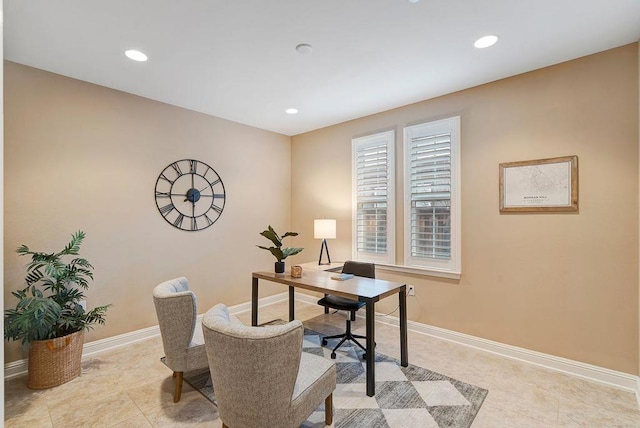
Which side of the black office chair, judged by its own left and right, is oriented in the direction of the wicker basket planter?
front

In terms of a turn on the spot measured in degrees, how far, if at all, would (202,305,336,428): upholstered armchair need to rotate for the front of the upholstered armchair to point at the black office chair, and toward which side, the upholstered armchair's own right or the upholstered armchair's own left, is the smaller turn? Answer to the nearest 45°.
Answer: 0° — it already faces it

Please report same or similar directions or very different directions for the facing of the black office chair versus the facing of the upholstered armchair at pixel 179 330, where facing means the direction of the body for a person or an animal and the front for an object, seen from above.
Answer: very different directions

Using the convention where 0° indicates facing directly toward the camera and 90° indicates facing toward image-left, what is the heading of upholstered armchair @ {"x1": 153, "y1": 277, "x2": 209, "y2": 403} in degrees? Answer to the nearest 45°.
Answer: approximately 225°

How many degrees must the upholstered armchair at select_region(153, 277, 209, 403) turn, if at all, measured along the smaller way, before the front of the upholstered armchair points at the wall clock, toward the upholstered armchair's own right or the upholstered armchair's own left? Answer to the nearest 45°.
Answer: approximately 45° to the upholstered armchair's own left

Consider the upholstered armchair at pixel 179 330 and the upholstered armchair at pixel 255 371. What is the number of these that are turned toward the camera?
0

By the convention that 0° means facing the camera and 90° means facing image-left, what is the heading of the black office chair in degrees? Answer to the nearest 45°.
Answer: approximately 45°

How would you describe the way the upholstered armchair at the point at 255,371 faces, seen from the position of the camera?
facing away from the viewer and to the right of the viewer

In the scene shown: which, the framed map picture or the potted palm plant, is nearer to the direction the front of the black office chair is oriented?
the potted palm plant

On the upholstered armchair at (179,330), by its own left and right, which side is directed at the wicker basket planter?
back

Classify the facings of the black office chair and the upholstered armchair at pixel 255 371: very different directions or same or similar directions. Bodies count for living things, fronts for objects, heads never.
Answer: very different directions

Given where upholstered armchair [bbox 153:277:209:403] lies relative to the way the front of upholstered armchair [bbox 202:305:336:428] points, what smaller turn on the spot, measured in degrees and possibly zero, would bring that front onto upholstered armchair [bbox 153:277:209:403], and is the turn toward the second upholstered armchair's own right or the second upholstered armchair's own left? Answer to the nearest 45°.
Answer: approximately 90° to the second upholstered armchair's own left
